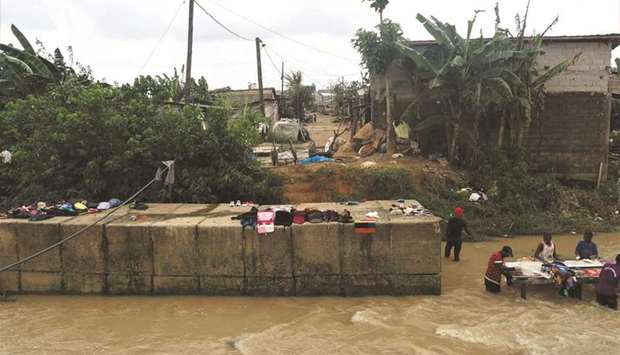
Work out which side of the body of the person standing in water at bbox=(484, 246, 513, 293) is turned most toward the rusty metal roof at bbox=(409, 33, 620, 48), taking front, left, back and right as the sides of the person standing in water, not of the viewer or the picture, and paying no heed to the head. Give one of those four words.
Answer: left

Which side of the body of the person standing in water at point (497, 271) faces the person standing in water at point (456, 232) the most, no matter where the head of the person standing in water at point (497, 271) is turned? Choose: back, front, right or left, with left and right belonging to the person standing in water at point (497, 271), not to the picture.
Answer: left

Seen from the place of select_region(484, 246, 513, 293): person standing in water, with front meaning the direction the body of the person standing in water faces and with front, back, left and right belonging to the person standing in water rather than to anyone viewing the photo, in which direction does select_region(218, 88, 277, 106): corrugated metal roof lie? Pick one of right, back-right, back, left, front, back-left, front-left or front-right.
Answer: back-left

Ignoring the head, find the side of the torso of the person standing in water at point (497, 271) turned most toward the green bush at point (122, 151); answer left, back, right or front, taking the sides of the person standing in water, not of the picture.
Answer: back

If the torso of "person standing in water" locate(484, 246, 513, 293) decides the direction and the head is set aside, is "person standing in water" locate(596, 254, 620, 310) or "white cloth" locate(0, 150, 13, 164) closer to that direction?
the person standing in water

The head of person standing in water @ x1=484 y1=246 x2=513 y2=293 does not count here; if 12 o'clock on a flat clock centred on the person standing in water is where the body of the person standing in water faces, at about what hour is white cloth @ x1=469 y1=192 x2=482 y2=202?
The white cloth is roughly at 9 o'clock from the person standing in water.

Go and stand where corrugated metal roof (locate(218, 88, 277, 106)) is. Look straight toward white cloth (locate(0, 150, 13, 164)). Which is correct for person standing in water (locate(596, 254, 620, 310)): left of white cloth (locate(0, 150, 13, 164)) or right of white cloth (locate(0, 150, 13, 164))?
left

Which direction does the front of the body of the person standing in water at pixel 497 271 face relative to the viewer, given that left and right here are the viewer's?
facing to the right of the viewer

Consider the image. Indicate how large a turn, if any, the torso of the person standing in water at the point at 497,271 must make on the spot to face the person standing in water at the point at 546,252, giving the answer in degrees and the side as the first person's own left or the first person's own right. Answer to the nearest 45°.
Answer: approximately 45° to the first person's own left

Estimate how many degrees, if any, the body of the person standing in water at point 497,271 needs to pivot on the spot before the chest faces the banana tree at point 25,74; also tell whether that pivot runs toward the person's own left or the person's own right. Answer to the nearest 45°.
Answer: approximately 180°
